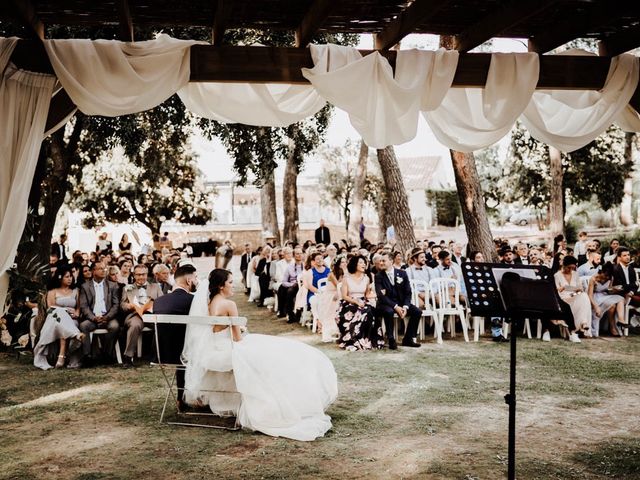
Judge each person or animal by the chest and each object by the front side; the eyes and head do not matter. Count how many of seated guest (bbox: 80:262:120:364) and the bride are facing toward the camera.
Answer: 1

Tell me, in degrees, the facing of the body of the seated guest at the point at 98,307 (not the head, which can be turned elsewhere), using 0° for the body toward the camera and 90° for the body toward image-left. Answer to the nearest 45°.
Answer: approximately 0°

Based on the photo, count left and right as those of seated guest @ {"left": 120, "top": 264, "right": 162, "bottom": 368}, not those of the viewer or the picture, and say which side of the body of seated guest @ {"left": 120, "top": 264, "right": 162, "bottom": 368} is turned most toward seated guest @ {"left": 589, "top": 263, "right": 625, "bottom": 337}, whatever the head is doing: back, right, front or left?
left

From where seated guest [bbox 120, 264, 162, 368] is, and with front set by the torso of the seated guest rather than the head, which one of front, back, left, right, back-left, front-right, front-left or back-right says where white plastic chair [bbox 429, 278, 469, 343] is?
left

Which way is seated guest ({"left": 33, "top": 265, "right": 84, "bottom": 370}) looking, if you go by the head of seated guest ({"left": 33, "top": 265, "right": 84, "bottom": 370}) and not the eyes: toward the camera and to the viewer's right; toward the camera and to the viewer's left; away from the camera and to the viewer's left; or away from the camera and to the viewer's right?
toward the camera and to the viewer's right

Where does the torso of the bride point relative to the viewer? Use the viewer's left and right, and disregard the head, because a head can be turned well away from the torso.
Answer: facing away from the viewer and to the right of the viewer

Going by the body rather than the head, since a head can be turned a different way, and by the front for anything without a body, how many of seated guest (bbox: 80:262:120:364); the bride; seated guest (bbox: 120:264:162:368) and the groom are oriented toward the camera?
2

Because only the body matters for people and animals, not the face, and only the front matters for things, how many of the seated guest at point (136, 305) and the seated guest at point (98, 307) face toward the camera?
2

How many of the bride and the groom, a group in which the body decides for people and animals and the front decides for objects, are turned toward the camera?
0

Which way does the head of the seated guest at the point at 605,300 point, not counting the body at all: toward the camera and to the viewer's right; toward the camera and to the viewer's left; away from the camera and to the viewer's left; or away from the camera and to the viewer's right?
toward the camera and to the viewer's left

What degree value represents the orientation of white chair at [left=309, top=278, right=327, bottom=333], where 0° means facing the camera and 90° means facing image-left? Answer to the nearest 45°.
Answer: approximately 45°

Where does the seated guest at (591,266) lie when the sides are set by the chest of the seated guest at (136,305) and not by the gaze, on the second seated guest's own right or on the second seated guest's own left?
on the second seated guest's own left

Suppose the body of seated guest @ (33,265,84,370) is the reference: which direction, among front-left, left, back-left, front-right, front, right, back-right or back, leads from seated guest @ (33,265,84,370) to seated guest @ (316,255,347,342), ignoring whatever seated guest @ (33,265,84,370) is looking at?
left

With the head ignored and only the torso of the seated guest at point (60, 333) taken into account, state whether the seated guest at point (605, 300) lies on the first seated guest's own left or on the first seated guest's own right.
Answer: on the first seated guest's own left

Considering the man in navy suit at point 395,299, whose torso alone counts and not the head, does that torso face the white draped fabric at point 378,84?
yes
